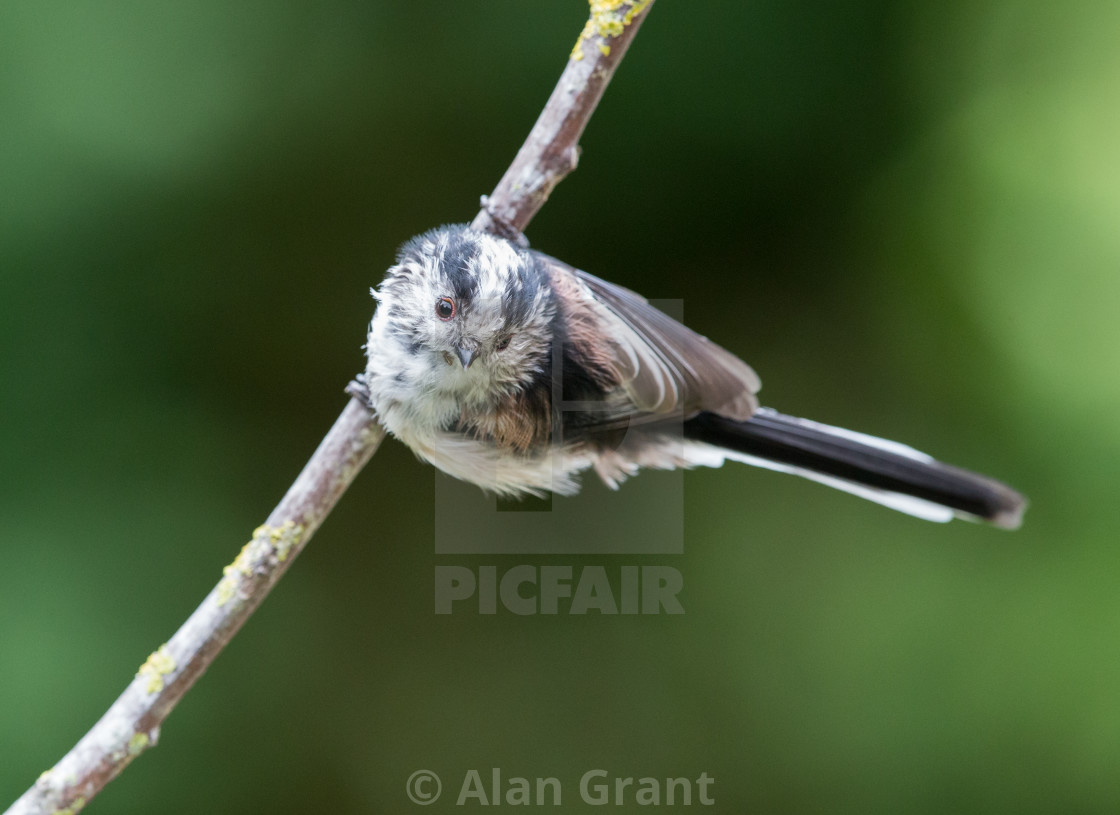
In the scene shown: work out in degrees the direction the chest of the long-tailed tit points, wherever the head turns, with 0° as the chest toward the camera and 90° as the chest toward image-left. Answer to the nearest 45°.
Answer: approximately 45°
